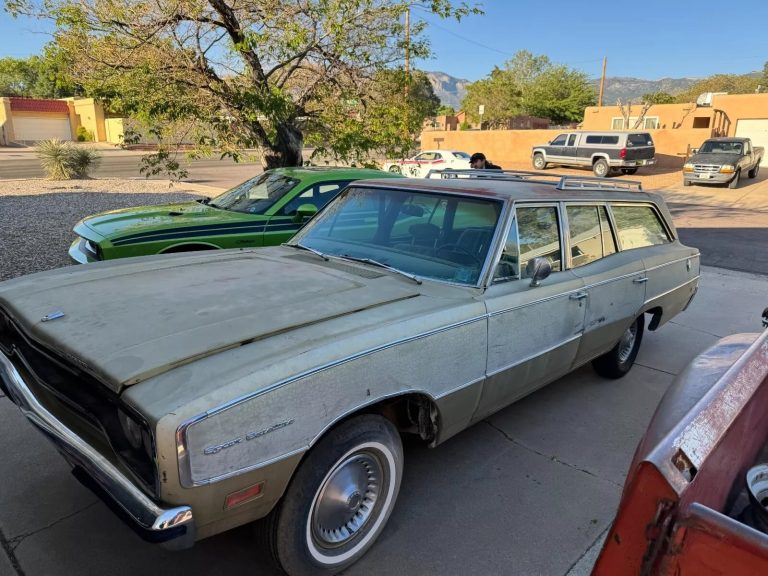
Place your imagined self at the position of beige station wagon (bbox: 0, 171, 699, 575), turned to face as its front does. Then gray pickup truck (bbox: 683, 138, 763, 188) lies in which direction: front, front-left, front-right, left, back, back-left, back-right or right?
back

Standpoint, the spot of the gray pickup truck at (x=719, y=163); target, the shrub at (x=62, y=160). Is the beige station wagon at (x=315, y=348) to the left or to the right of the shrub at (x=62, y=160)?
left

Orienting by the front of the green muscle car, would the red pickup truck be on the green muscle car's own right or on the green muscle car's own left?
on the green muscle car's own left

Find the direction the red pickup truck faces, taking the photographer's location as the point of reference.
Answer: facing away from the viewer and to the right of the viewer

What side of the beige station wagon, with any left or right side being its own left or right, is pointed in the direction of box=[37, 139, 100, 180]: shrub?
right

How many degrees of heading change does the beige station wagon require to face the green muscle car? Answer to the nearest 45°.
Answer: approximately 135° to its right

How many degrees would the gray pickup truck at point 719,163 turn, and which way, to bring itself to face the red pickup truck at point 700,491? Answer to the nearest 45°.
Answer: approximately 45° to its left

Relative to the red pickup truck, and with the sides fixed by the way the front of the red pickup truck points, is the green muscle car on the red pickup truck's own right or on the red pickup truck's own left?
on the red pickup truck's own left

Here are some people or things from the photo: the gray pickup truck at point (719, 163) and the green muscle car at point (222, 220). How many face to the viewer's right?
0

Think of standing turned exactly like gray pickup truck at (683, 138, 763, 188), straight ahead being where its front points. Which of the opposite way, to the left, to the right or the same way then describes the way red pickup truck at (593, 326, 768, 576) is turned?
the opposite way

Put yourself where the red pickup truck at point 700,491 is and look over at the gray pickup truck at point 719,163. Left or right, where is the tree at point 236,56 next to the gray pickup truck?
left

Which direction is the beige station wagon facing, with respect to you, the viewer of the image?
facing the viewer and to the left of the viewer

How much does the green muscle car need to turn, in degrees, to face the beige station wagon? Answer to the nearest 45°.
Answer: approximately 45° to its left

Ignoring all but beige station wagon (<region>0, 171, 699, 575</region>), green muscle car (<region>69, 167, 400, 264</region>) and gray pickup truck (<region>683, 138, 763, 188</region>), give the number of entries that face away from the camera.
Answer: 0

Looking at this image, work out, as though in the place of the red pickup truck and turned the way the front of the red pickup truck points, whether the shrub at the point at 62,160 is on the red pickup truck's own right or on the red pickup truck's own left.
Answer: on the red pickup truck's own left

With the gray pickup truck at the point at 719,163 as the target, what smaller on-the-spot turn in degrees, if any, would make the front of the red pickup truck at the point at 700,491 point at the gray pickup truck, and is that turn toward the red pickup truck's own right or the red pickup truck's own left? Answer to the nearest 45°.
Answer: approximately 45° to the red pickup truck's own left

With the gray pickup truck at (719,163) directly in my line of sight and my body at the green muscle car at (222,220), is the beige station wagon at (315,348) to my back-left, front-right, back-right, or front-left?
back-right

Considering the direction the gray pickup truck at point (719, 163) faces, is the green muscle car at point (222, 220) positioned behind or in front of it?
in front

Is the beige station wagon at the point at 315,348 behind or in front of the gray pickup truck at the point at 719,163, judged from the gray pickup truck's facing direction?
in front
